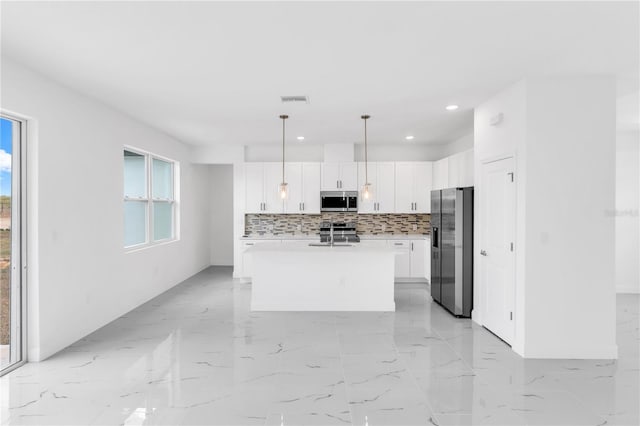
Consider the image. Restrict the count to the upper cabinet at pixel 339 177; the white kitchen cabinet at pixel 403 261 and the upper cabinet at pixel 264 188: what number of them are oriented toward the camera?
3

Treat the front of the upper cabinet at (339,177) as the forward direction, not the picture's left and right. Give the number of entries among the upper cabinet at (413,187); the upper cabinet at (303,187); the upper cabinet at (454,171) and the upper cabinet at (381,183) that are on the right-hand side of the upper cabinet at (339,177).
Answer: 1

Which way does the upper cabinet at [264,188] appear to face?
toward the camera

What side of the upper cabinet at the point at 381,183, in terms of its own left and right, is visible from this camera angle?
front

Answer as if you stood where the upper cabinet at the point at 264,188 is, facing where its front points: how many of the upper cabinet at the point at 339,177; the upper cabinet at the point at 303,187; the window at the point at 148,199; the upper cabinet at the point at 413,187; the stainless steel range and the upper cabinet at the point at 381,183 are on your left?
5

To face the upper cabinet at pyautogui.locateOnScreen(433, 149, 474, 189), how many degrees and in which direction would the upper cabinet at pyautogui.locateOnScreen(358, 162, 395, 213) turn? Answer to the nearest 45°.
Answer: approximately 45° to its left

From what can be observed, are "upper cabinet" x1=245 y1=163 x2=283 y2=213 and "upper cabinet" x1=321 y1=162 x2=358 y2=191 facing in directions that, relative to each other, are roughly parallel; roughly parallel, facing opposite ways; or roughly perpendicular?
roughly parallel

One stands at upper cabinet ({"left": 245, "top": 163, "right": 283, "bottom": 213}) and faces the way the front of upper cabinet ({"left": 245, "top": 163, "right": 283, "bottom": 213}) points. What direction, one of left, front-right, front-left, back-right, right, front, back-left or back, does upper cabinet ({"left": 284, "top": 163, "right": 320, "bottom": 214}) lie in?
left

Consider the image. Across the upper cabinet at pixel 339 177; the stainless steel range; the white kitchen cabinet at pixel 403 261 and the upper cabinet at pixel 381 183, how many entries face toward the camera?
4

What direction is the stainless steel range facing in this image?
toward the camera

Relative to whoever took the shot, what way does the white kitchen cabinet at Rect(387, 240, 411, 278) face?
facing the viewer

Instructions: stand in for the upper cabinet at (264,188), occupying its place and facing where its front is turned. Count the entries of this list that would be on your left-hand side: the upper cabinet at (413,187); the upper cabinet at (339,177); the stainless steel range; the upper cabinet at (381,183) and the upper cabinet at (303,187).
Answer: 5

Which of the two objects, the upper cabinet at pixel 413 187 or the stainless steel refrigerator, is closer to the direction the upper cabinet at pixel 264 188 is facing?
the stainless steel refrigerator
